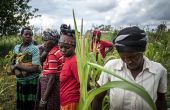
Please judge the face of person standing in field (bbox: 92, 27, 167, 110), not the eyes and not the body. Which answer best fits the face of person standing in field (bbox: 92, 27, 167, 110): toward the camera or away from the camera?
toward the camera

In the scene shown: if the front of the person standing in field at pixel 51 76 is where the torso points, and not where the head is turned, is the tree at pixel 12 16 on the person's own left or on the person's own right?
on the person's own right

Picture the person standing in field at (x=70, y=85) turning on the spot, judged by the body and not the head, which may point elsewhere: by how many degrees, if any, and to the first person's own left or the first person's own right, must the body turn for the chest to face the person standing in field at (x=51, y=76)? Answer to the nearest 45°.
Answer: approximately 135° to the first person's own right

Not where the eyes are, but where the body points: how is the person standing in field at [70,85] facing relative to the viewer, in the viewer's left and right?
facing the viewer and to the left of the viewer

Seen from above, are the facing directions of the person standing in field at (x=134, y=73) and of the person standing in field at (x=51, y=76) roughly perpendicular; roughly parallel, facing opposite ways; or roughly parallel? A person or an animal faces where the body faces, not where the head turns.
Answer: roughly perpendicular

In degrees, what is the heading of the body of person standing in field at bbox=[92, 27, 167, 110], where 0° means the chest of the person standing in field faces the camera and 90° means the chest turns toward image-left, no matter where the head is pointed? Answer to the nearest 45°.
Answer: approximately 0°

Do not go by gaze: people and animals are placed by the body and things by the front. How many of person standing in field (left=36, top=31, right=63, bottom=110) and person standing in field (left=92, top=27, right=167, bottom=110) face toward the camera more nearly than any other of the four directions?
1
